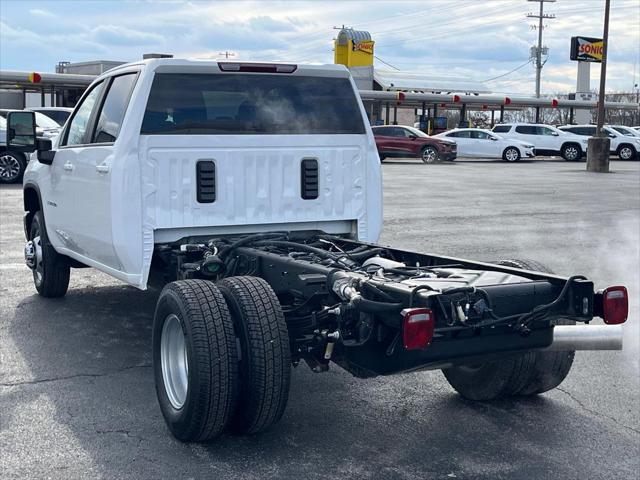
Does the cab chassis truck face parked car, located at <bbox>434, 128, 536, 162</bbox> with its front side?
no

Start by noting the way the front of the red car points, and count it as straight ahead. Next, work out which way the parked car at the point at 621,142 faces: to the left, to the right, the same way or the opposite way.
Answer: the same way

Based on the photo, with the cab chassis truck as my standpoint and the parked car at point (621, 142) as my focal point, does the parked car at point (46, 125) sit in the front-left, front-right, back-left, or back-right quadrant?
front-left

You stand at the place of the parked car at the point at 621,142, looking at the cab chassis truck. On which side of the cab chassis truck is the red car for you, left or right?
right

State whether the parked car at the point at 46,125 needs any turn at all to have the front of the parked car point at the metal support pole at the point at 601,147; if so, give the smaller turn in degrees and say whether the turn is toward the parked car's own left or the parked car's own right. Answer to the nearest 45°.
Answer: approximately 45° to the parked car's own left

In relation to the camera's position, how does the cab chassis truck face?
facing away from the viewer and to the left of the viewer

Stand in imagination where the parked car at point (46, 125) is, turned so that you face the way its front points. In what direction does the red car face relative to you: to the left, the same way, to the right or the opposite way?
the same way

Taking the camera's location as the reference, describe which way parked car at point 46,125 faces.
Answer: facing the viewer and to the right of the viewer
